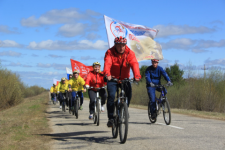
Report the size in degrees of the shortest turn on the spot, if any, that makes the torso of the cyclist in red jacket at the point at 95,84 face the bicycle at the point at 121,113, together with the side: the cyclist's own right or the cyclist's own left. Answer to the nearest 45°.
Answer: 0° — they already face it

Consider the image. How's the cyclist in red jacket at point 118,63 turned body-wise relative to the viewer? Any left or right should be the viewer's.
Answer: facing the viewer

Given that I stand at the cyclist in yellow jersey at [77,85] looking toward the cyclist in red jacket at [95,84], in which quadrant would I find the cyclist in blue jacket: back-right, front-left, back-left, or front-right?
front-left

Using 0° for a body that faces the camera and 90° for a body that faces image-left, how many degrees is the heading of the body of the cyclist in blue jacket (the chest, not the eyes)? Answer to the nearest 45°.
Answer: approximately 315°

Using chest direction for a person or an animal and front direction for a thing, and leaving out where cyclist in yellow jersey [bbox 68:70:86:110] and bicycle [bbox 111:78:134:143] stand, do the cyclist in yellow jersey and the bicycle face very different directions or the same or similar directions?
same or similar directions

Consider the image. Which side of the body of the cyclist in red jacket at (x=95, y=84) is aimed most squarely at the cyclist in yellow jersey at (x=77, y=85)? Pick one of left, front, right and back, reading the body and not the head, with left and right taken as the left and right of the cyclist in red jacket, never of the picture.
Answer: back

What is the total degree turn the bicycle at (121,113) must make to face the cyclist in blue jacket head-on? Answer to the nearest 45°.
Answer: approximately 180°

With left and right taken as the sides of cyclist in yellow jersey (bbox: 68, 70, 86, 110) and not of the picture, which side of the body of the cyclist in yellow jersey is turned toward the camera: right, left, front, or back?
front

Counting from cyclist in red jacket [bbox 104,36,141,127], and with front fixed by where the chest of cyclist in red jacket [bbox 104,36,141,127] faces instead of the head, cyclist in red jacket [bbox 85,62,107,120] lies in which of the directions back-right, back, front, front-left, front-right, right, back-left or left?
back

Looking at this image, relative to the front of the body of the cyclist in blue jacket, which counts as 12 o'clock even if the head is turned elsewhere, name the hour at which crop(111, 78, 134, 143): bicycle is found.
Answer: The bicycle is roughly at 2 o'clock from the cyclist in blue jacket.

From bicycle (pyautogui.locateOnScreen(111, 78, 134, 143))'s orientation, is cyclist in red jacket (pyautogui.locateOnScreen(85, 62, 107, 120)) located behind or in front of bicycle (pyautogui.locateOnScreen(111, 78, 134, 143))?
behind
